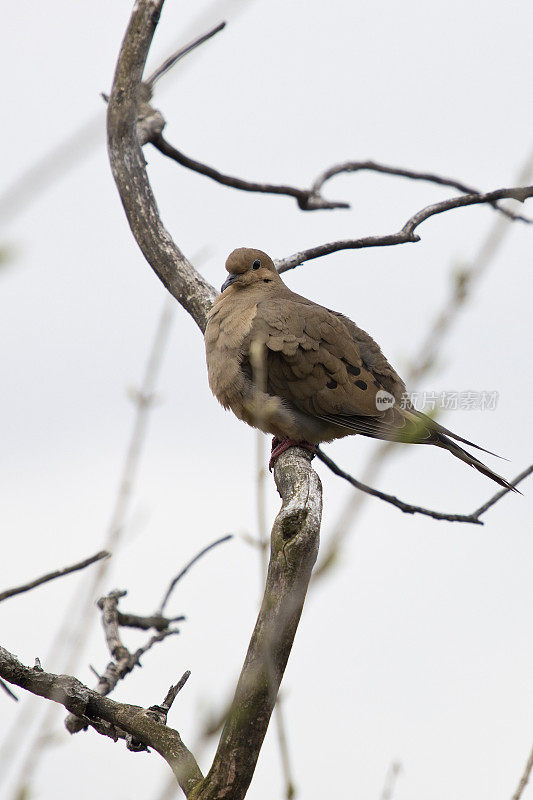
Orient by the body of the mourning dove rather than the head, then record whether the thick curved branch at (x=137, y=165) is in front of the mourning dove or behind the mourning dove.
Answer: in front

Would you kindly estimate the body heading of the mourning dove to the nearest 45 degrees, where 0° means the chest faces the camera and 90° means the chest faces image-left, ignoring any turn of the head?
approximately 90°
